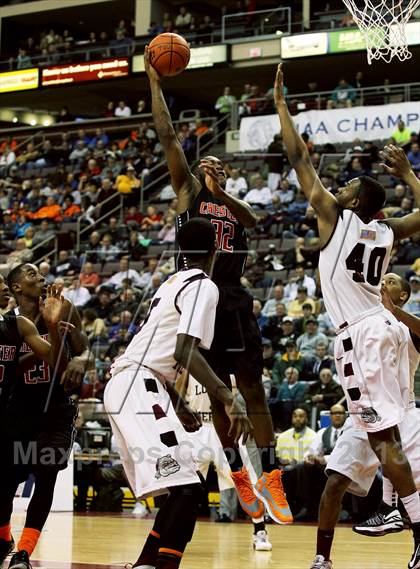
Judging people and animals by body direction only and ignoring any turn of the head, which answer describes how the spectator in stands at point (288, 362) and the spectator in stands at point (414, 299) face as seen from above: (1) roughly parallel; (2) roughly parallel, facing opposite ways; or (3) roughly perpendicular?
roughly parallel

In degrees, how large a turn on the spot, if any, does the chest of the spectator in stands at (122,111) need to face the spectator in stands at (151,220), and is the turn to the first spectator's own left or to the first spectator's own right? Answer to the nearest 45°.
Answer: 0° — they already face them

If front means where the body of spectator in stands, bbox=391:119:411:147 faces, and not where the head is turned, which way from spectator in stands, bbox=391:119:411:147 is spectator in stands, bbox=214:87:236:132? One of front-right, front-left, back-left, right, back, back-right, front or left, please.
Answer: back-right

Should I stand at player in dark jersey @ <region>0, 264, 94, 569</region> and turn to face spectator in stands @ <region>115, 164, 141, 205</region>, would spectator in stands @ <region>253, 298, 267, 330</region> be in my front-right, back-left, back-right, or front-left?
front-right

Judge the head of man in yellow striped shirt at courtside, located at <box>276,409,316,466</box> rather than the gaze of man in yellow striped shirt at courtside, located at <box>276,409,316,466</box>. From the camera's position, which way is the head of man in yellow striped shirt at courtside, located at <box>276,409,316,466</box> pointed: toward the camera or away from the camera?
toward the camera

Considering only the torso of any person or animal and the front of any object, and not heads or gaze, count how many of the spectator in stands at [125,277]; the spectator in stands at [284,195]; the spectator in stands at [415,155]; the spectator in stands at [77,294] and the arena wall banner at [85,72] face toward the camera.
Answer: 5

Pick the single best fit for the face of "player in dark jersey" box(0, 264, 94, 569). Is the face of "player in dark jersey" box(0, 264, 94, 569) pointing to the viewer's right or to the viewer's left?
to the viewer's right

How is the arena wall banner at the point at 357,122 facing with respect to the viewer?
toward the camera

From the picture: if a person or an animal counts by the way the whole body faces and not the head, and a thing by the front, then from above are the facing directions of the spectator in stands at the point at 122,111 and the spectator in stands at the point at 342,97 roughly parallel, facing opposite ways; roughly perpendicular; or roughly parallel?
roughly parallel

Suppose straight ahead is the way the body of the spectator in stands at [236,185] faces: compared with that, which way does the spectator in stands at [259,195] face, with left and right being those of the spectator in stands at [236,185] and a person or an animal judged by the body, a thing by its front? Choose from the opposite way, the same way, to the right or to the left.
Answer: the same way

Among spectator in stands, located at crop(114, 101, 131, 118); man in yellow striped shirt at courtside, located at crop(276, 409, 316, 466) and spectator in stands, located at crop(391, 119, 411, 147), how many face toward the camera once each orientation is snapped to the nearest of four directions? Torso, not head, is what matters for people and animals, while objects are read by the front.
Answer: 3

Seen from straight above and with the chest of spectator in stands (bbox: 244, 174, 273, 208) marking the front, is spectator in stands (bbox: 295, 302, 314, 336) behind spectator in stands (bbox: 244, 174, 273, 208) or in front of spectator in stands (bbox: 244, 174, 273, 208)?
in front

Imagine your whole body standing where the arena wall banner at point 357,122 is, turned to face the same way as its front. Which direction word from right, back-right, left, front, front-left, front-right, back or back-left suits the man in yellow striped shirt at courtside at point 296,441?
front

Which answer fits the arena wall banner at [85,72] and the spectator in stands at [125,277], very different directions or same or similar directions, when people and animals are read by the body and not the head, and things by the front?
same or similar directions

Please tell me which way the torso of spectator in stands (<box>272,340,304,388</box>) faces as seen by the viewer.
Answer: toward the camera

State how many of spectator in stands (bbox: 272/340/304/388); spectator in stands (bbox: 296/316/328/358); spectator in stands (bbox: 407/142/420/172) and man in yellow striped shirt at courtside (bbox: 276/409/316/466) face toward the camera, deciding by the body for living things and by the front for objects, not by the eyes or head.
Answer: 4

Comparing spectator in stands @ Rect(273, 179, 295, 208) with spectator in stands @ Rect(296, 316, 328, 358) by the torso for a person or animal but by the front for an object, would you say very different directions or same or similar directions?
same or similar directions

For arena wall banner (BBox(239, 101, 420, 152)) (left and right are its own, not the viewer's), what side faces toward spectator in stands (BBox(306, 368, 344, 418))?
front

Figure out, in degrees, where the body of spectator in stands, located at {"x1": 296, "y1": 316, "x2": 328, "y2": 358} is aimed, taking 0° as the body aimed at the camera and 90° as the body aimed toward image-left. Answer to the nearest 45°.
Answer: approximately 0°

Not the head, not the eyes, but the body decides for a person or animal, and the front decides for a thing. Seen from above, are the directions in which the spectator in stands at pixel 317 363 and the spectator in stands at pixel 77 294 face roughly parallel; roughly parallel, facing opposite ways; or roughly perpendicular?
roughly parallel

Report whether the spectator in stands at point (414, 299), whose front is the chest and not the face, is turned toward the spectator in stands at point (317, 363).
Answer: no

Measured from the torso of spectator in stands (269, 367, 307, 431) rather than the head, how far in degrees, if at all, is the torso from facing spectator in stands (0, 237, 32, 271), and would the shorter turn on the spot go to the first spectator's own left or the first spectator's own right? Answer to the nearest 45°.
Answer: approximately 90° to the first spectator's own right

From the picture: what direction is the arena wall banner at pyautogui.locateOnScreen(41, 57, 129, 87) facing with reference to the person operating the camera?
facing the viewer
